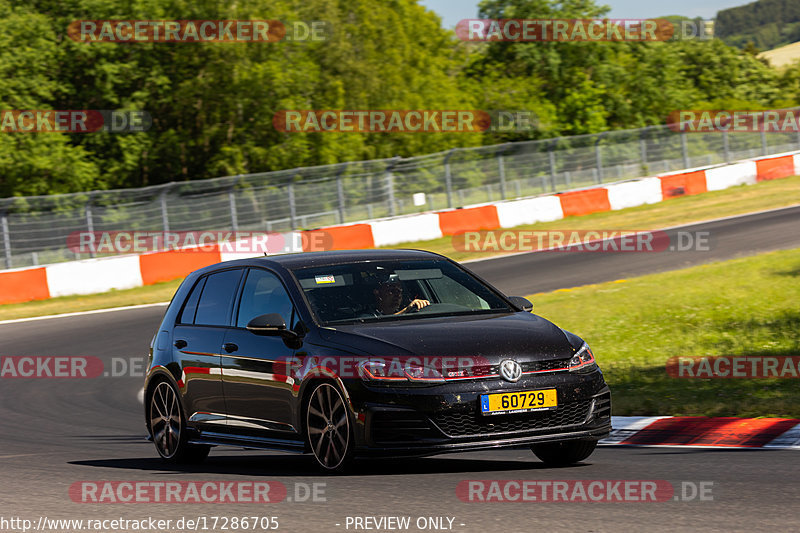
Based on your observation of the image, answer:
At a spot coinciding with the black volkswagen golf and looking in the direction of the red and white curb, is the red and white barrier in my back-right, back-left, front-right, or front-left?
front-left

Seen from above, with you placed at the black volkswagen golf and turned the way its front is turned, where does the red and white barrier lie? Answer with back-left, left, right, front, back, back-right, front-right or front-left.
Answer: back-left

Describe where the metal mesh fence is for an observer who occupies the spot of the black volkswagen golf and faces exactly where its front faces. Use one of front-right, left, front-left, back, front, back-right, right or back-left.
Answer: back-left

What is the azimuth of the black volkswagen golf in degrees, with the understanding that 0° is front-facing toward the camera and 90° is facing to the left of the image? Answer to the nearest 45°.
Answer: approximately 315°

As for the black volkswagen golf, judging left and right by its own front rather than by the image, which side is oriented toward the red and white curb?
left
